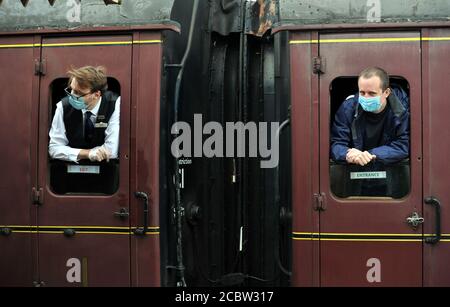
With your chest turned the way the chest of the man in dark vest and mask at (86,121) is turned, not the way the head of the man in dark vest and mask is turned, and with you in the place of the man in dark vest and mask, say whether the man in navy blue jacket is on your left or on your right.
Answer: on your left

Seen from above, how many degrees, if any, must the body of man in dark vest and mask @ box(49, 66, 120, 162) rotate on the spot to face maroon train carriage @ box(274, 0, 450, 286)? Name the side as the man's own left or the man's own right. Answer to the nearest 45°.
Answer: approximately 90° to the man's own left

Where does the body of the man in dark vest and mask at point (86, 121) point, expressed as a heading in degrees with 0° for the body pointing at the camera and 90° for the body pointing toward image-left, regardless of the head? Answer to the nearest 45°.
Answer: approximately 0°
